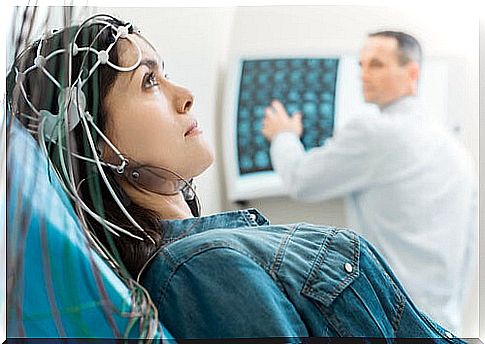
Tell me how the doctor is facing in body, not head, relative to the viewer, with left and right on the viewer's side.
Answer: facing away from the viewer and to the left of the viewer

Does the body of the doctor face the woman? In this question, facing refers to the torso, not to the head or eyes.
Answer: no
